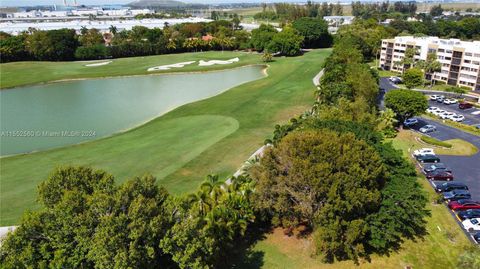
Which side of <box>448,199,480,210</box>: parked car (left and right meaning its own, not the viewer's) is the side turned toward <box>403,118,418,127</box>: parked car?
right

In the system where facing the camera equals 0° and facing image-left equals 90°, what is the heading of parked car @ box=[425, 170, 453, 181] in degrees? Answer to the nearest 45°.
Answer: approximately 90°

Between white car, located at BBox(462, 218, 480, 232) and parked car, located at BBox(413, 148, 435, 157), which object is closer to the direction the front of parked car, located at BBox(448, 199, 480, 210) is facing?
the parked car

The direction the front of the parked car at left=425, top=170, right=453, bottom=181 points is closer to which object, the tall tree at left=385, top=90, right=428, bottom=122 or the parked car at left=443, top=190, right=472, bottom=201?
the tall tree

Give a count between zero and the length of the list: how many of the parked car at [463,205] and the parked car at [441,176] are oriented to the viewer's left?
2

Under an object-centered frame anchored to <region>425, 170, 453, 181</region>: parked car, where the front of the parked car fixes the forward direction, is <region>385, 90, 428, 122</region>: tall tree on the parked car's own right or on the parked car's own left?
on the parked car's own right

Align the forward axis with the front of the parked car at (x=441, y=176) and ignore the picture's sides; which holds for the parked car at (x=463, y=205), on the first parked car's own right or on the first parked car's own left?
on the first parked car's own left

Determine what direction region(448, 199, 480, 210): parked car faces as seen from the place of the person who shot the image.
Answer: facing to the left of the viewer
